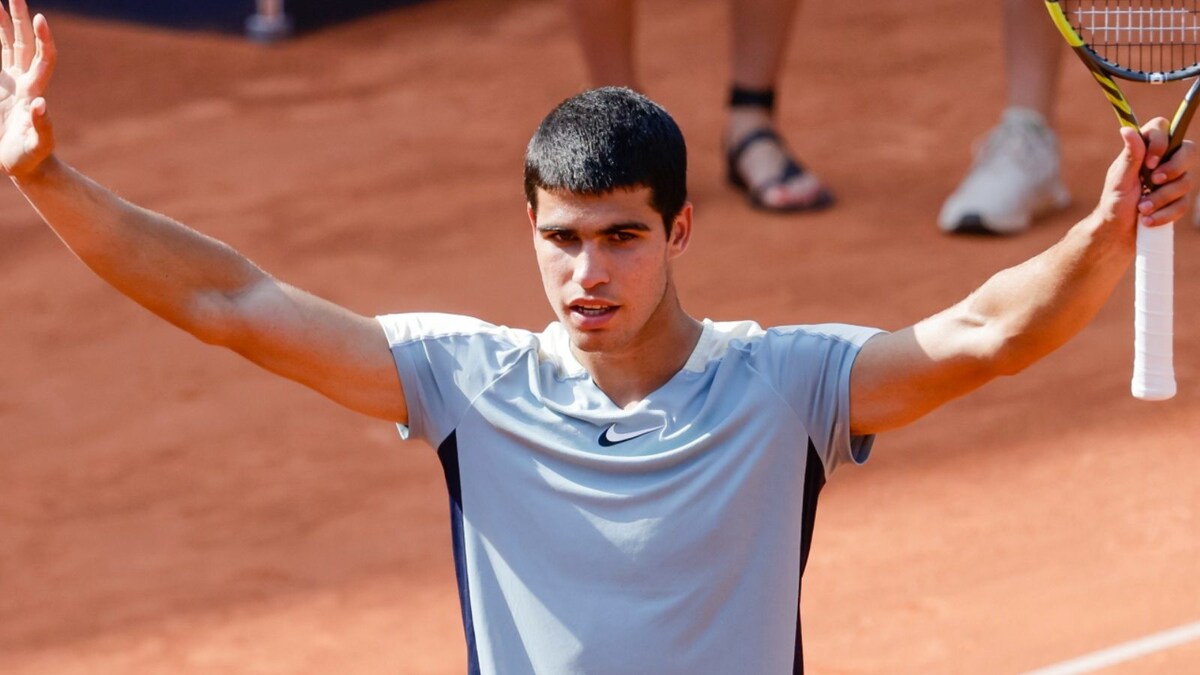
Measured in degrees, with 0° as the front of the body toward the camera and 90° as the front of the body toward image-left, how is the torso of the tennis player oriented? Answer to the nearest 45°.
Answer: approximately 0°
